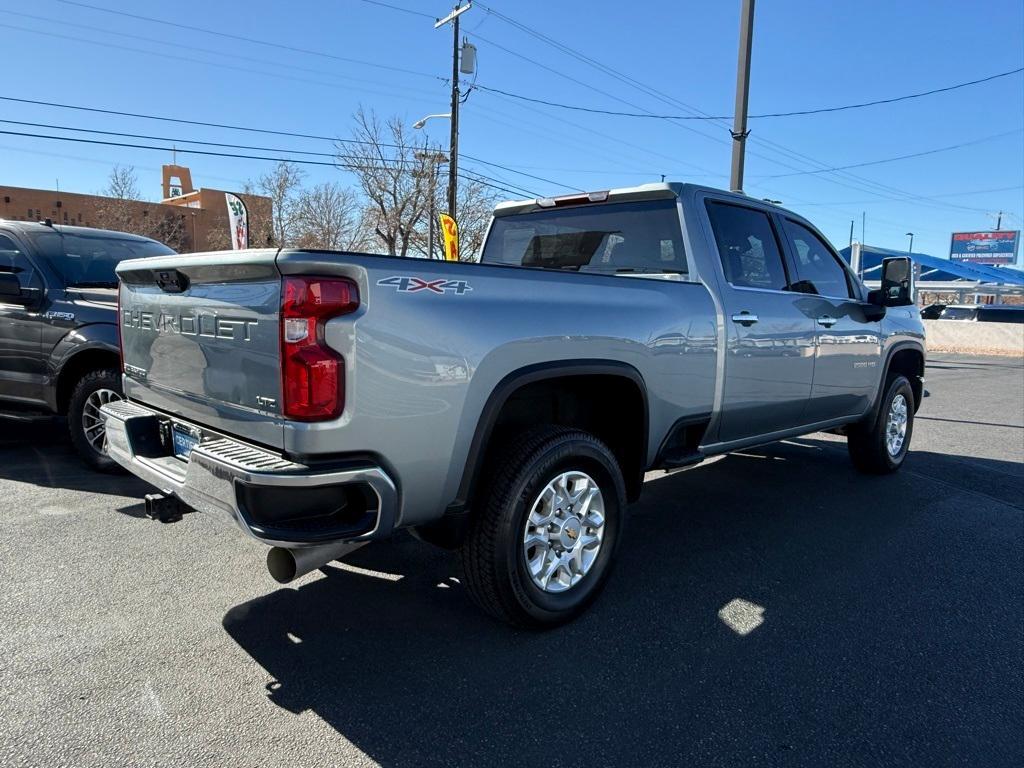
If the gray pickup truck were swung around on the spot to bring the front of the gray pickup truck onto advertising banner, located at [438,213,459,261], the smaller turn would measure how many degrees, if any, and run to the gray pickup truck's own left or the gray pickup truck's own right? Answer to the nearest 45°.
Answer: approximately 45° to the gray pickup truck's own left

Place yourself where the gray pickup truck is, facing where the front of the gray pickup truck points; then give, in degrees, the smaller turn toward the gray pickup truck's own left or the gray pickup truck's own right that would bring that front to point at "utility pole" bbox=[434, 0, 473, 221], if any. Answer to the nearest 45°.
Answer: approximately 45° to the gray pickup truck's own left

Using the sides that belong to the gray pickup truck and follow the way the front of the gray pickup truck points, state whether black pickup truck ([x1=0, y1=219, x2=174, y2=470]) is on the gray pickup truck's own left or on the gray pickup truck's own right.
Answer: on the gray pickup truck's own left

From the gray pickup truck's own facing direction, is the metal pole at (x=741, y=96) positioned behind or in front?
in front

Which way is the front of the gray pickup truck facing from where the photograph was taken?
facing away from the viewer and to the right of the viewer

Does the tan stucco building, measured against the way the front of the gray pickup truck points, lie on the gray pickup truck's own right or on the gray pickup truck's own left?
on the gray pickup truck's own left
